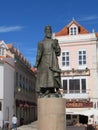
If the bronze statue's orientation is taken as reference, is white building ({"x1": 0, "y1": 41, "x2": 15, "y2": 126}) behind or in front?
behind

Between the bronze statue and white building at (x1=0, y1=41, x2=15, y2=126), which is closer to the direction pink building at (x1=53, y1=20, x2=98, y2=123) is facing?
the bronze statue

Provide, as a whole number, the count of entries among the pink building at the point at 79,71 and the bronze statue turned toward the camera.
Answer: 2

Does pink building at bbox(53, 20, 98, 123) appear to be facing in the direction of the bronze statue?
yes

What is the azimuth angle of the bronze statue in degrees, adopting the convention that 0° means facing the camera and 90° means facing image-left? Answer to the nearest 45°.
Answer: approximately 0°

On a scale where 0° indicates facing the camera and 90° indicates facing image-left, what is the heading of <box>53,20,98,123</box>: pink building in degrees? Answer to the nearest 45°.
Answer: approximately 0°

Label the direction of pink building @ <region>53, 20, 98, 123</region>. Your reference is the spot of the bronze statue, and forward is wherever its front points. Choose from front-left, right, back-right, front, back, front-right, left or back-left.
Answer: back

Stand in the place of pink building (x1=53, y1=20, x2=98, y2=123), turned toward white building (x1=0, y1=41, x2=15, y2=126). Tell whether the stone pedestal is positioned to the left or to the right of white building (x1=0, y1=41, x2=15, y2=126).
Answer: left
